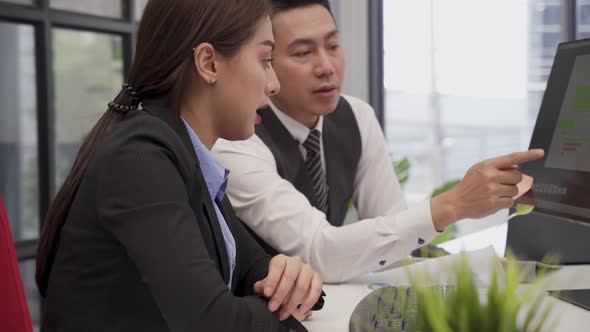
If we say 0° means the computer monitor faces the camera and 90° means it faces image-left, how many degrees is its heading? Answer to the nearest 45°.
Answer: approximately 45°

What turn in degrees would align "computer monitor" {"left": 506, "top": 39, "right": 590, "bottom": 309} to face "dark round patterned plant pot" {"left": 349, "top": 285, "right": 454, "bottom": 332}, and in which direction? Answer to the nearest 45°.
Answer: approximately 45° to its left

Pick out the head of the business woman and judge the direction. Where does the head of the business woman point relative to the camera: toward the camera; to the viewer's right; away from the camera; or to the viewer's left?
to the viewer's right

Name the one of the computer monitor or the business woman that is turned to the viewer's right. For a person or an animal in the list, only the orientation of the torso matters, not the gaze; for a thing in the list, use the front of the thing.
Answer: the business woman

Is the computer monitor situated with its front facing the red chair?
yes

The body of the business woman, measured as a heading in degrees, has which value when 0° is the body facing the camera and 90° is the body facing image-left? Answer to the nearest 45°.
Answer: approximately 270°

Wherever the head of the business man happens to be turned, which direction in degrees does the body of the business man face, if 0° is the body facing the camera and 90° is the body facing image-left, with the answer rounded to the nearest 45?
approximately 315°

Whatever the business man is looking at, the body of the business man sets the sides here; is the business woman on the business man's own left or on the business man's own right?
on the business man's own right
